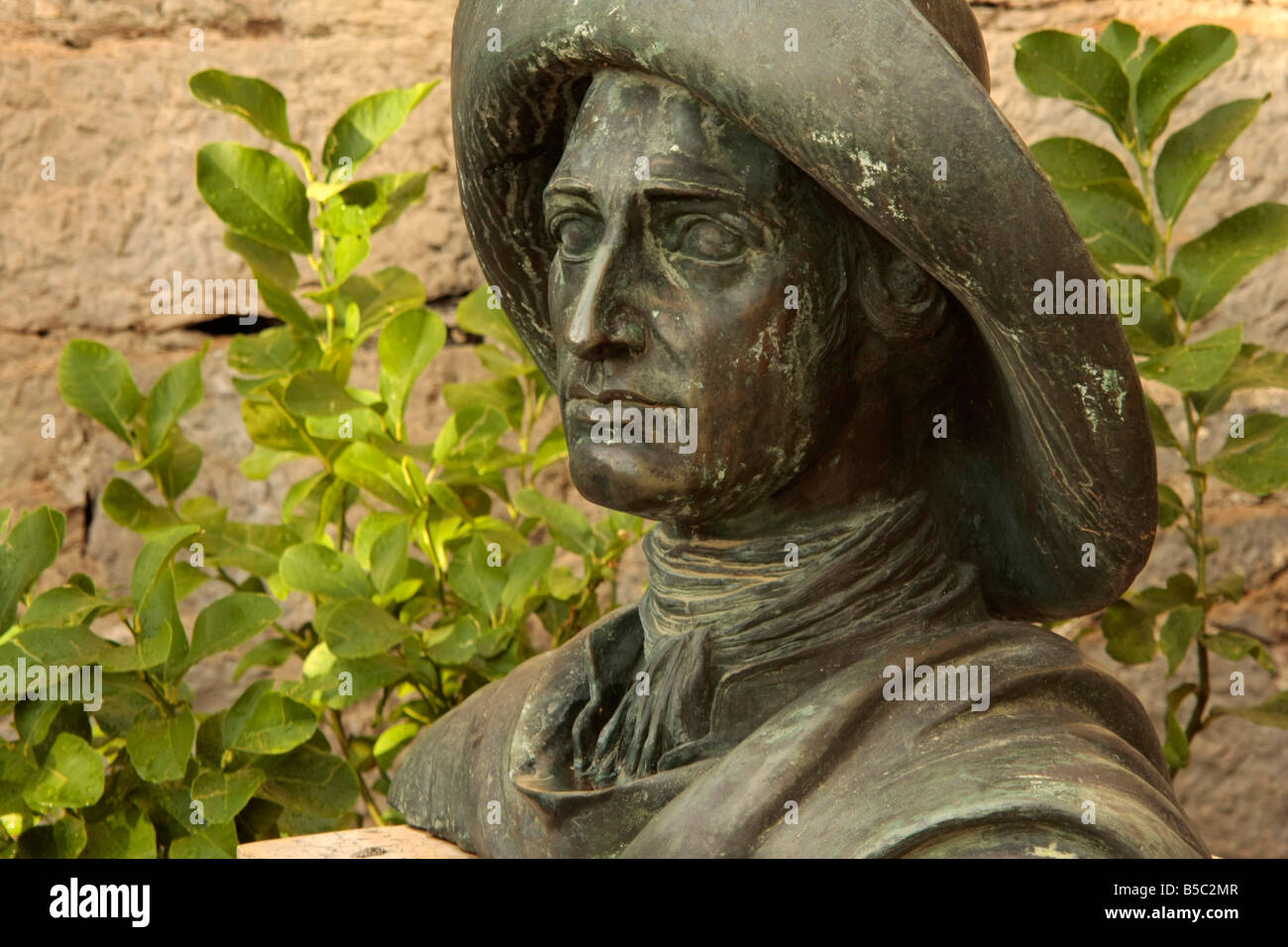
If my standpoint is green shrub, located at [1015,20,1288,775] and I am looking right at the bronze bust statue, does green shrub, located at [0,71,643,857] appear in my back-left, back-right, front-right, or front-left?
front-right

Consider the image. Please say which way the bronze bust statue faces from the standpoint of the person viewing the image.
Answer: facing the viewer and to the left of the viewer

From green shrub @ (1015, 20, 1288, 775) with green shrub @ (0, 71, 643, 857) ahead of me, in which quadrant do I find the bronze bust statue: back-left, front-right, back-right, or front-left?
front-left

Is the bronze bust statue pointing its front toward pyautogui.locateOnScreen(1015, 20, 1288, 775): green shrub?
no

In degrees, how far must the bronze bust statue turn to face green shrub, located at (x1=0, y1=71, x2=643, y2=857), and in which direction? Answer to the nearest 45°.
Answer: approximately 90° to its right
